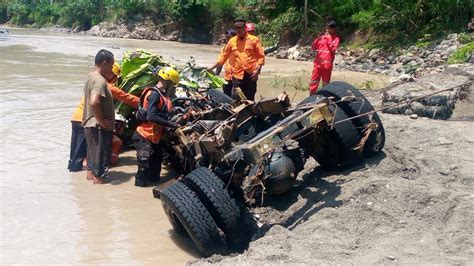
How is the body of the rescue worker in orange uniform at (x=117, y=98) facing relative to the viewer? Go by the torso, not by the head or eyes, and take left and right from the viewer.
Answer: facing to the right of the viewer

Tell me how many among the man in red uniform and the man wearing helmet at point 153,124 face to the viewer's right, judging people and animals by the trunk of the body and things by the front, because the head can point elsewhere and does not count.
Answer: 1

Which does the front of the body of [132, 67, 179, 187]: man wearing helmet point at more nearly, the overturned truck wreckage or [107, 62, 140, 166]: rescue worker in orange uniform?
the overturned truck wreckage

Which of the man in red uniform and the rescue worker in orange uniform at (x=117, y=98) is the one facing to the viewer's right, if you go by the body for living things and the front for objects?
the rescue worker in orange uniform

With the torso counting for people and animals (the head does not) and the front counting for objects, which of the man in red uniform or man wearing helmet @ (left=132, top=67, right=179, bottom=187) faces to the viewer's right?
the man wearing helmet

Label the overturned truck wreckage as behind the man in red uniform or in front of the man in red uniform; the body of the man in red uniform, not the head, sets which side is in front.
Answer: in front

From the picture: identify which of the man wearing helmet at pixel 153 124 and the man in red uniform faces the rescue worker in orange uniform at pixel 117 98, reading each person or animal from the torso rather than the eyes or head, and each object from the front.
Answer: the man in red uniform

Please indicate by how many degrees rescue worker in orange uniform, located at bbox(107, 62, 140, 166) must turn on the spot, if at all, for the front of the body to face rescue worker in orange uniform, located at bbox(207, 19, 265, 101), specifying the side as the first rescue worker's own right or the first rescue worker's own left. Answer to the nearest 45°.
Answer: approximately 45° to the first rescue worker's own left

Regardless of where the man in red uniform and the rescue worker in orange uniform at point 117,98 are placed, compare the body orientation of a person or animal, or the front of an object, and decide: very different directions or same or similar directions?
very different directions

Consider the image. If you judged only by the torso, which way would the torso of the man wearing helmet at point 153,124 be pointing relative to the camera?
to the viewer's right

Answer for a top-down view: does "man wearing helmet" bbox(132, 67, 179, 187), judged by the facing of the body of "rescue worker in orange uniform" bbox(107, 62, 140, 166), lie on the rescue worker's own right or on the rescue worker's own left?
on the rescue worker's own right

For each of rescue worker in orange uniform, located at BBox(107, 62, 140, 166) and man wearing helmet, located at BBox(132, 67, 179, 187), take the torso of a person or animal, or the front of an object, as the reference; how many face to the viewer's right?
2

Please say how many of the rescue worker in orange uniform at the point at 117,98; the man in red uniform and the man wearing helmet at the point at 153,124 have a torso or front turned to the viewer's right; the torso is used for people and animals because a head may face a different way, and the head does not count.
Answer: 2
